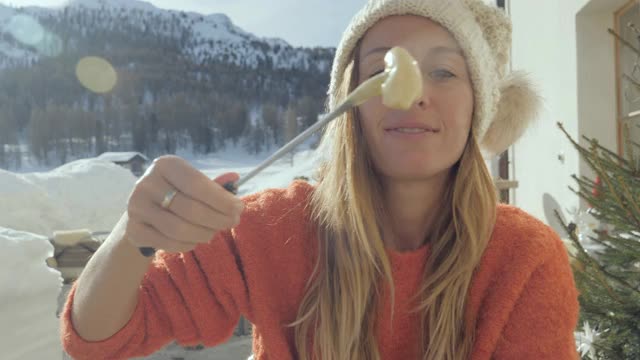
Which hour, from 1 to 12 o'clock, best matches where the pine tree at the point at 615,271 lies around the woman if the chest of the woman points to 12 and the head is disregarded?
The pine tree is roughly at 8 o'clock from the woman.

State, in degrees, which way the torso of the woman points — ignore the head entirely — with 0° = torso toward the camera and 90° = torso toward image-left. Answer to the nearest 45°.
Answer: approximately 0°
